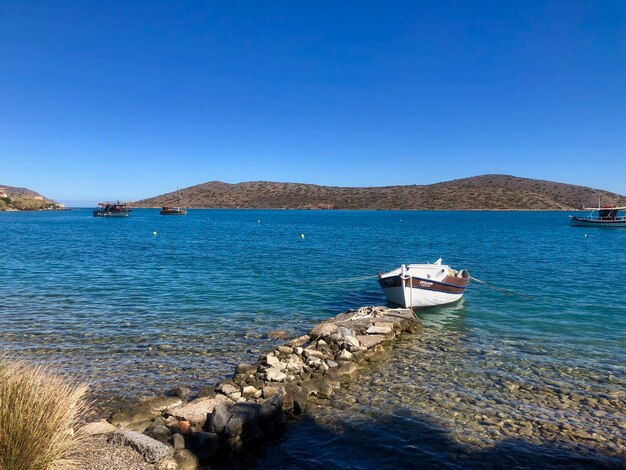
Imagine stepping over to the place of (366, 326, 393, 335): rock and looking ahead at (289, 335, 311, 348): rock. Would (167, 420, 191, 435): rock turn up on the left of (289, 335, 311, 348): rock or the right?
left

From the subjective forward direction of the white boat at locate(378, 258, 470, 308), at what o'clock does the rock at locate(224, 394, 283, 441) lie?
The rock is roughly at 11 o'clock from the white boat.

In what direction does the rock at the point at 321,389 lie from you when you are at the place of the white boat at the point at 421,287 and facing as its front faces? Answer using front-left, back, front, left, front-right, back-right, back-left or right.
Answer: front-left

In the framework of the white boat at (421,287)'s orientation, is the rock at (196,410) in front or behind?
in front

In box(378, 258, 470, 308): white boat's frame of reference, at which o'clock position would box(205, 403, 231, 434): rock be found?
The rock is roughly at 11 o'clock from the white boat.

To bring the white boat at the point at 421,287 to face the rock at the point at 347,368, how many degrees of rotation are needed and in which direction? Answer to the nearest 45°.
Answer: approximately 45° to its left

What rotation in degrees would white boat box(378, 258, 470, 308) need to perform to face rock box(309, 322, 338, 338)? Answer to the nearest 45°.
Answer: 0° — it already faces it

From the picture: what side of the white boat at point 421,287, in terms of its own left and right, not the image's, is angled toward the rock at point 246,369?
front

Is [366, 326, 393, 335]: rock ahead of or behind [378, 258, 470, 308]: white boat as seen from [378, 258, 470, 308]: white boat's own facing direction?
ahead

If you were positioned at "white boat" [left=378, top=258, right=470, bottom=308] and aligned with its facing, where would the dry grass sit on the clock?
The dry grass is roughly at 11 o'clock from the white boat.

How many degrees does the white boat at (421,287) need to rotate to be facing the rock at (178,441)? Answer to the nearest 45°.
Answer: approximately 45° to its left

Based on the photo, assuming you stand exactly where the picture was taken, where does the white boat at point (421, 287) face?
facing the viewer and to the left of the viewer

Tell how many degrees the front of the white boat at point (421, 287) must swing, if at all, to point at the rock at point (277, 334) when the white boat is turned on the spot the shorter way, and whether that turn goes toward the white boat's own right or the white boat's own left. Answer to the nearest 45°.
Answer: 0° — it already faces it
